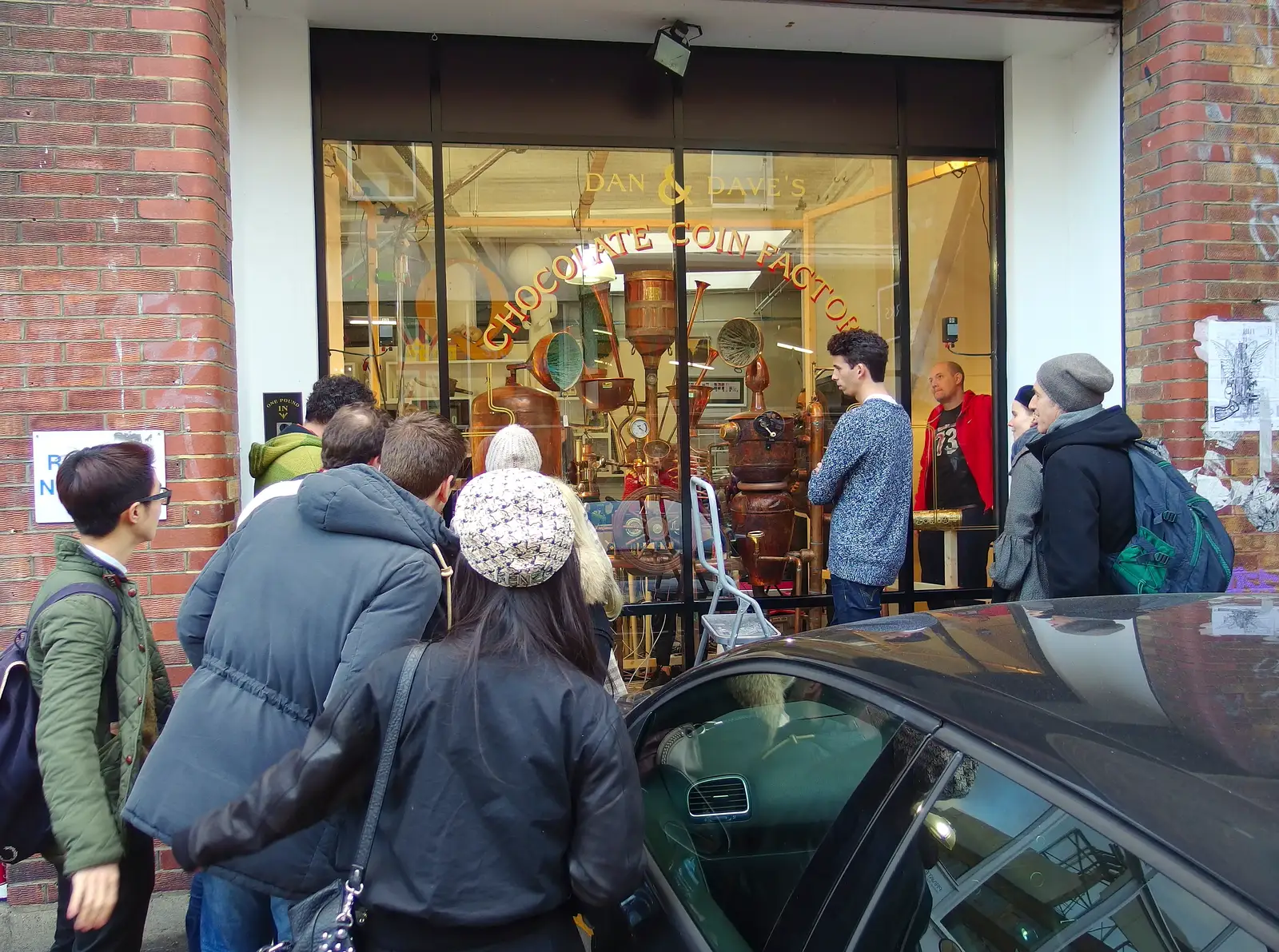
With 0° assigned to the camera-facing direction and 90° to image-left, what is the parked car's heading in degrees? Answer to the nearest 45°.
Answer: approximately 135°

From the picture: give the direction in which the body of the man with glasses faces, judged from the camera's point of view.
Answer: to the viewer's right

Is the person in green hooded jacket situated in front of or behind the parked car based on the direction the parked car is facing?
in front

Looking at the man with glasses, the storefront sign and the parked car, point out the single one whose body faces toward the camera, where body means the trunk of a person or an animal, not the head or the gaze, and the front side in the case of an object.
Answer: the storefront sign

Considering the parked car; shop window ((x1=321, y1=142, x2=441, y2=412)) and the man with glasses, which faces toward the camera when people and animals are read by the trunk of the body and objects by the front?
the shop window

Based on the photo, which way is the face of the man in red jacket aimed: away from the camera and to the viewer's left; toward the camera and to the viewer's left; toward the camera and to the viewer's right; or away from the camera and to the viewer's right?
toward the camera and to the viewer's left

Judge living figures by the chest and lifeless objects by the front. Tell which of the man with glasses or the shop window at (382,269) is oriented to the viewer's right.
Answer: the man with glasses

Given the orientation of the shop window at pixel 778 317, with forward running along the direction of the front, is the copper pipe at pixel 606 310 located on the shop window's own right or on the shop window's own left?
on the shop window's own right

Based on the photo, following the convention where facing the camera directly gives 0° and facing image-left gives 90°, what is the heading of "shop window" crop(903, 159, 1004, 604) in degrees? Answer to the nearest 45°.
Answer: approximately 0°
